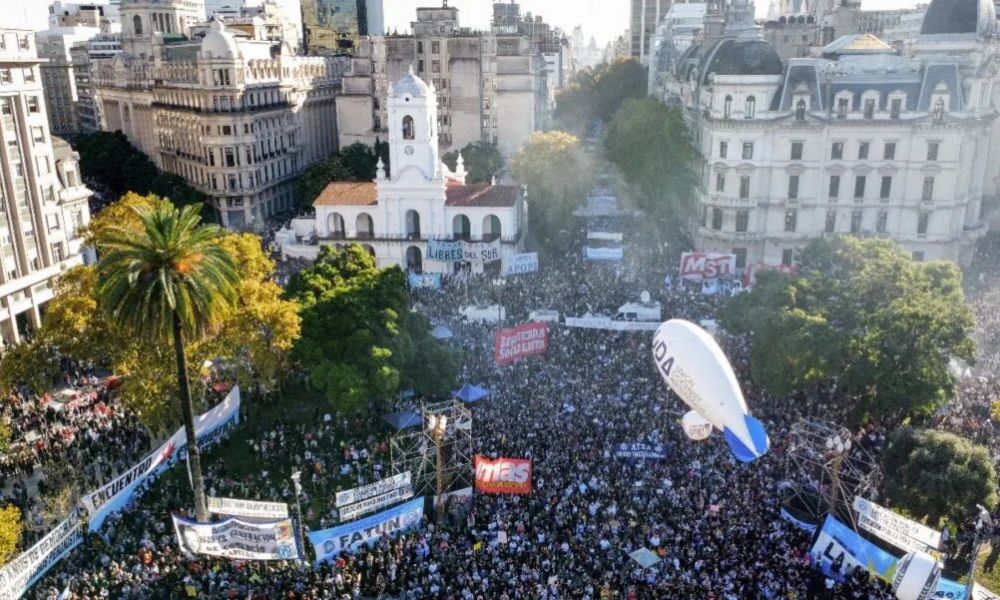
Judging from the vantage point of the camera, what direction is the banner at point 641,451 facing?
facing the viewer

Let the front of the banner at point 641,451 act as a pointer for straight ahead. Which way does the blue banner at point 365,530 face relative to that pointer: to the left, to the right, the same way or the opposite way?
the same way

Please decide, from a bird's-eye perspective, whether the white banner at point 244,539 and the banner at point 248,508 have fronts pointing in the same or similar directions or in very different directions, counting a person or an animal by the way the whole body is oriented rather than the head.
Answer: same or similar directions

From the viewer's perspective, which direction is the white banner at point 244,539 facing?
toward the camera

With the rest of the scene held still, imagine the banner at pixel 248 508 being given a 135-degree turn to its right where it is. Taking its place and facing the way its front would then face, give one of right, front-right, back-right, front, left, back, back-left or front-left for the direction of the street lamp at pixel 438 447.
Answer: back-right

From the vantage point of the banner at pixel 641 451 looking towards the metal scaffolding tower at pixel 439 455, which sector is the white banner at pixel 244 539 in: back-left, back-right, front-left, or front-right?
front-left

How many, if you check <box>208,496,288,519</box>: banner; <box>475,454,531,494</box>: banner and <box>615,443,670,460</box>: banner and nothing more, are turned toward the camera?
3

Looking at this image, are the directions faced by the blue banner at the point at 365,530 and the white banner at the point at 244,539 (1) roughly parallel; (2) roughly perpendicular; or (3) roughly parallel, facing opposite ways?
roughly parallel

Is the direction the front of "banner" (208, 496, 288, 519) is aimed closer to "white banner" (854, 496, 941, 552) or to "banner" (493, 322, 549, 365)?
the white banner

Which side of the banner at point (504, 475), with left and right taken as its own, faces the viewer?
front

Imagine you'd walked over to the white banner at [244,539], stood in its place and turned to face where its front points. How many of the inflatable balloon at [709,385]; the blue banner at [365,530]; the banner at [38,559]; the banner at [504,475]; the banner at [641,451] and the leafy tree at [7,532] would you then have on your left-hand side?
4

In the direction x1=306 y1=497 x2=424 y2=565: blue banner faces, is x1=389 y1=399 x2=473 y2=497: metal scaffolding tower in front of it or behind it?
behind

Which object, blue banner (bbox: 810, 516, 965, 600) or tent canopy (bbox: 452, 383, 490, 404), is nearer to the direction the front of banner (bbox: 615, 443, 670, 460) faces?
the blue banner

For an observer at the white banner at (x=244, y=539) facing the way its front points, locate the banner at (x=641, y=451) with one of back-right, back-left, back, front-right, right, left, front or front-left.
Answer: left
